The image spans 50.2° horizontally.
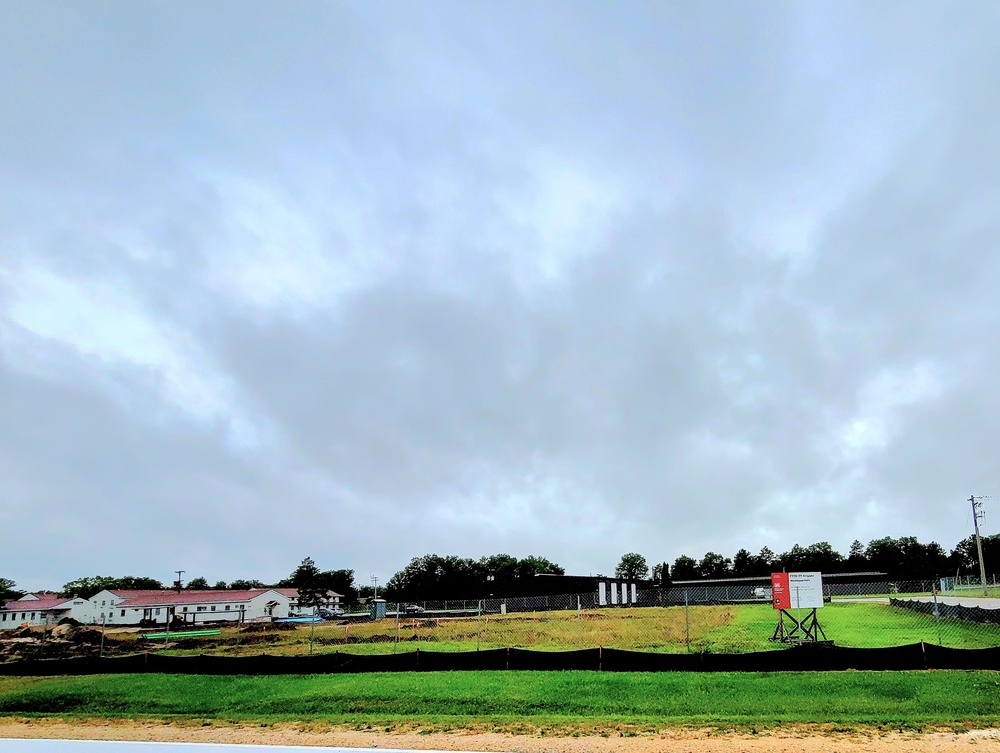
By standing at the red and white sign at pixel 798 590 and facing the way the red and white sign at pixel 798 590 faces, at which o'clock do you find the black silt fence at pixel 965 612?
The black silt fence is roughly at 8 o'clock from the red and white sign.

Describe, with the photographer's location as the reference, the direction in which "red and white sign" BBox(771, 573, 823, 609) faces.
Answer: facing the viewer

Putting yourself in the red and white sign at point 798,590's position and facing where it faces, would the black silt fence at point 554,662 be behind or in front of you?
in front

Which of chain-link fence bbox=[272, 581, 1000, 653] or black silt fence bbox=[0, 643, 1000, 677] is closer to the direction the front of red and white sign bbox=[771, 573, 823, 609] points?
the black silt fence

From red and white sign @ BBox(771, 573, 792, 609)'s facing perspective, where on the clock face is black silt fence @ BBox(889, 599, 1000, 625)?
The black silt fence is roughly at 8 o'clock from the red and white sign.
